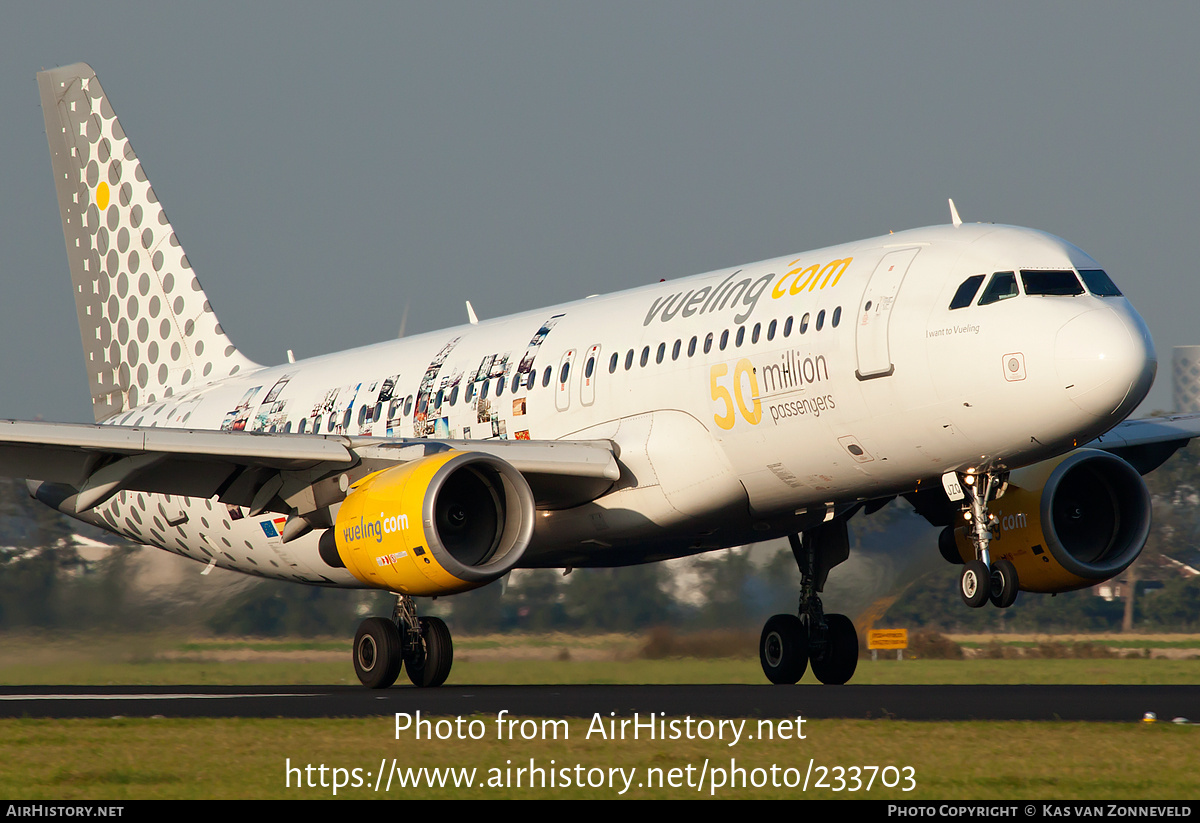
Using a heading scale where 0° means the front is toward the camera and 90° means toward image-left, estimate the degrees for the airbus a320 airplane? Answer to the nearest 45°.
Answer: approximately 315°
